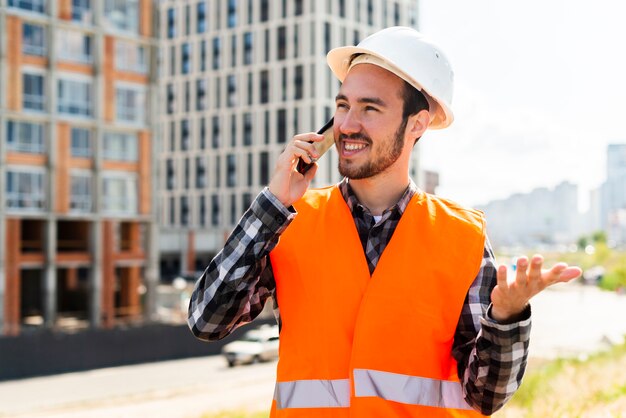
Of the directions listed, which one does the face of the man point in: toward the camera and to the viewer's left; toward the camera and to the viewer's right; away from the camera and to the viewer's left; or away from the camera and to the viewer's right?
toward the camera and to the viewer's left

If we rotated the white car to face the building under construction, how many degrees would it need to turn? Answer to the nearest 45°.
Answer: approximately 90° to its right

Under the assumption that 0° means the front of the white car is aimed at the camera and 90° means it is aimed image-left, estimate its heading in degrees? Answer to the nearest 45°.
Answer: approximately 45°
